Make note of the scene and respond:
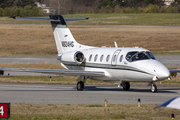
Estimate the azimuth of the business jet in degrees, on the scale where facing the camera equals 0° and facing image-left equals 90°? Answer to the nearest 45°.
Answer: approximately 315°
